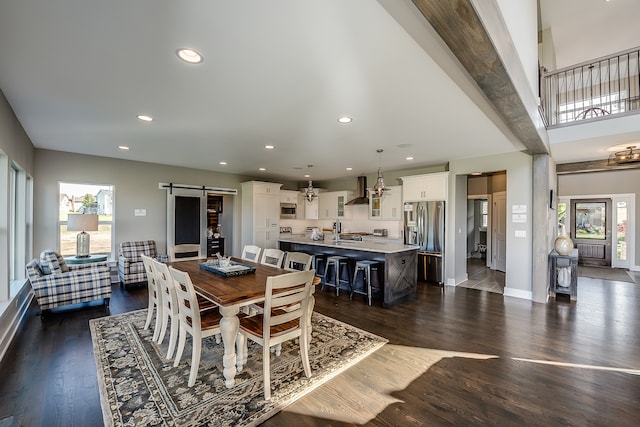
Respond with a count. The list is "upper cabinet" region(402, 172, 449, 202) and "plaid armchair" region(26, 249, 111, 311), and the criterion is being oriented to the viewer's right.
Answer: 1

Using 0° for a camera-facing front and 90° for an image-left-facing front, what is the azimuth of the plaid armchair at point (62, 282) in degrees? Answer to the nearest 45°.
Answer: approximately 270°

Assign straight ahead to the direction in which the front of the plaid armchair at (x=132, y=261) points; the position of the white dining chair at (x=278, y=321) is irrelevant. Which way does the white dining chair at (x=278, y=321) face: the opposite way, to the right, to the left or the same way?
the opposite way

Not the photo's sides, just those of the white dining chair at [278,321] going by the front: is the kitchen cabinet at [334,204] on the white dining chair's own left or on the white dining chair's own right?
on the white dining chair's own right

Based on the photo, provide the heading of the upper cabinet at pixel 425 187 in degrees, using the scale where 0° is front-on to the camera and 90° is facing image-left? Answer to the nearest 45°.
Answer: approximately 45°

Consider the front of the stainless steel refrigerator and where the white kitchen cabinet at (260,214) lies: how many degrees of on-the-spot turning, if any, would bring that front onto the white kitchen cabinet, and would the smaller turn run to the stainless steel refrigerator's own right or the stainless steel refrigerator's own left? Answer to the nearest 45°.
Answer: approximately 45° to the stainless steel refrigerator's own right

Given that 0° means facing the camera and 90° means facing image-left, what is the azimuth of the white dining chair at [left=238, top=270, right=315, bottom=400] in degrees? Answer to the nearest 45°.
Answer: approximately 135°

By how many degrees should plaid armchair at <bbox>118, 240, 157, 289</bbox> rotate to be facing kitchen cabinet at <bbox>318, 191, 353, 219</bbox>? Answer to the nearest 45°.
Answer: approximately 45° to its left
